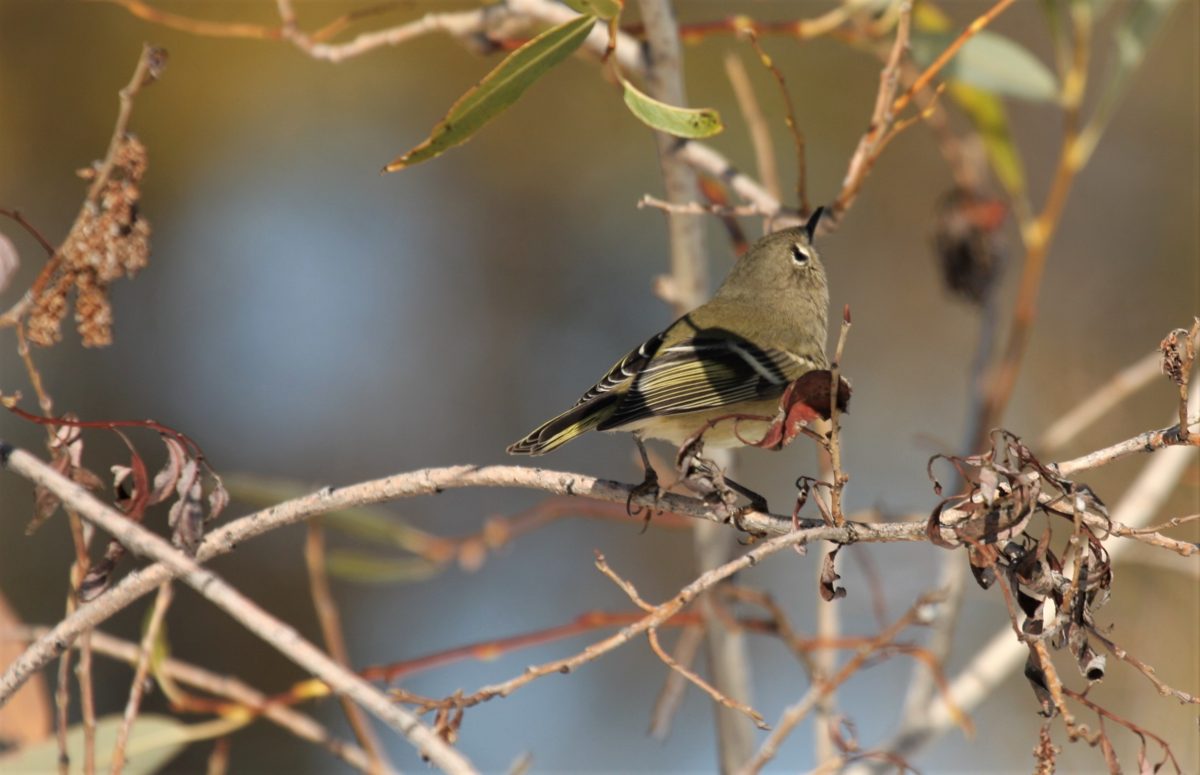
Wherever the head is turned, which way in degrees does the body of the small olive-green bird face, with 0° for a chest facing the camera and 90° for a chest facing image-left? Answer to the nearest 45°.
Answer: approximately 270°
